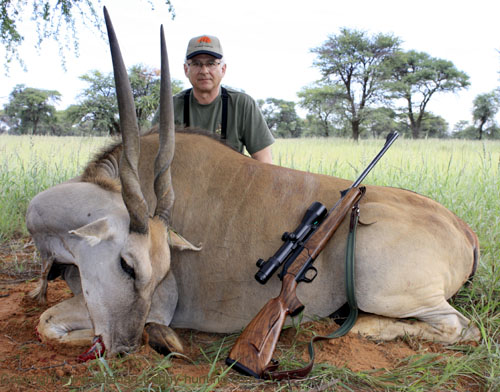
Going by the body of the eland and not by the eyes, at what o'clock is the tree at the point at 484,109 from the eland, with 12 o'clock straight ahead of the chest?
The tree is roughly at 4 o'clock from the eland.

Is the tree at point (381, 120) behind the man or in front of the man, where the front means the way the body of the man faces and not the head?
behind

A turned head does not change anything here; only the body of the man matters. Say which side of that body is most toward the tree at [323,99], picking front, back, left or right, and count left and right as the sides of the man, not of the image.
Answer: back

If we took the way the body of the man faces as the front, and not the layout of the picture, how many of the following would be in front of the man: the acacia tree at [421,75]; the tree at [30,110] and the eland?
1

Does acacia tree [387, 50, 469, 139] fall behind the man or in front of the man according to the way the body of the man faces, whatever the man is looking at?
behind

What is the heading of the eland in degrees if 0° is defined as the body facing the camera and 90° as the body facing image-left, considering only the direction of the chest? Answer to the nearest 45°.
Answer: approximately 90°

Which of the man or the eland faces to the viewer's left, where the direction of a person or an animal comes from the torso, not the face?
the eland

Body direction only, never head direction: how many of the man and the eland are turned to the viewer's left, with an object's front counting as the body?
1

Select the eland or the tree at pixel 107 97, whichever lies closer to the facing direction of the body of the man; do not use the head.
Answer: the eland

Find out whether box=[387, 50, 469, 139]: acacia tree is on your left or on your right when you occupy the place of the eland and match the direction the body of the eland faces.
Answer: on your right

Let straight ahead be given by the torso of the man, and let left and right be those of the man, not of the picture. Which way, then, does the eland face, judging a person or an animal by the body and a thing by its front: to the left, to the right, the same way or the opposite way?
to the right

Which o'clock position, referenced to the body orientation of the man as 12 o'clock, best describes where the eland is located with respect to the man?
The eland is roughly at 12 o'clock from the man.
